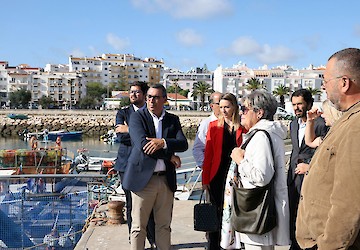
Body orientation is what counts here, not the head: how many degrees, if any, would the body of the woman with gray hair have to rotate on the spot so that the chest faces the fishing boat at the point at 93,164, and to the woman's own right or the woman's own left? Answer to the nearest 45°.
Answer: approximately 45° to the woman's own right

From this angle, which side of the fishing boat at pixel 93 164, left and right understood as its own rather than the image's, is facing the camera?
right

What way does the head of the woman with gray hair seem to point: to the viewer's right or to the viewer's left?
to the viewer's left

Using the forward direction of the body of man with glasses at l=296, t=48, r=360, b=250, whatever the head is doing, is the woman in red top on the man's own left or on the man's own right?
on the man's own right

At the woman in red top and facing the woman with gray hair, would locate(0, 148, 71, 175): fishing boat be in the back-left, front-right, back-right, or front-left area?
back-right

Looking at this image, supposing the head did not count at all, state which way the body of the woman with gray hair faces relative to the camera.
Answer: to the viewer's left
